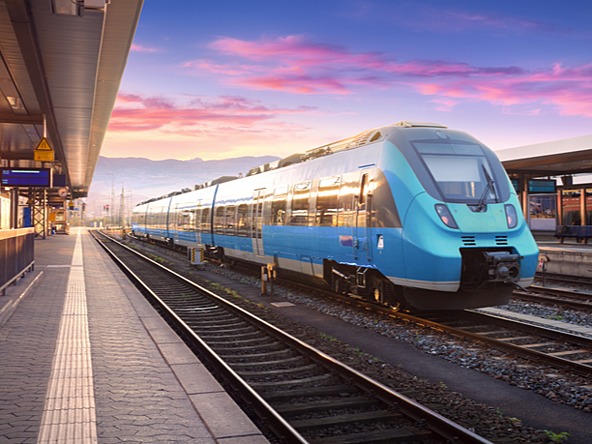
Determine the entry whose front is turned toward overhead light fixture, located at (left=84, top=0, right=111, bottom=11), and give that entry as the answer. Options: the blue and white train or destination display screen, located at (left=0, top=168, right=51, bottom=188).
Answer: the destination display screen

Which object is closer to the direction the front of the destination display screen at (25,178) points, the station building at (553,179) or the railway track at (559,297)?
the railway track

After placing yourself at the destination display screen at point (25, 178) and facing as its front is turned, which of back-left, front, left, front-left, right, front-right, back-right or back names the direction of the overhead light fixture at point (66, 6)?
front

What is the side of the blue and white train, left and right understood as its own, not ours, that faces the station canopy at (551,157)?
left

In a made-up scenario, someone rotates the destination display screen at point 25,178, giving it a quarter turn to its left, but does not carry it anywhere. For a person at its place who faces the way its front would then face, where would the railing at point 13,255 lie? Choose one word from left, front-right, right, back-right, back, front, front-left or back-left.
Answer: right

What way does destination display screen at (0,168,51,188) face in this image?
toward the camera

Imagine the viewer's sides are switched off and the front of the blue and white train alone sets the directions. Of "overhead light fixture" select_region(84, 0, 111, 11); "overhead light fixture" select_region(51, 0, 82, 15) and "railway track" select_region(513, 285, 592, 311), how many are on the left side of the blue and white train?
1

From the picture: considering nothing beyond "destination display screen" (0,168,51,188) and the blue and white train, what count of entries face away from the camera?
0

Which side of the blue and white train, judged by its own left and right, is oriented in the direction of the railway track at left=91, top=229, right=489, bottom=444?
right

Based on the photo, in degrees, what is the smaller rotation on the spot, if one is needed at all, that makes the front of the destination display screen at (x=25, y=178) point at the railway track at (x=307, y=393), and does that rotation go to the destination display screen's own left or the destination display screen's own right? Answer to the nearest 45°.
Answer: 0° — it already faces it

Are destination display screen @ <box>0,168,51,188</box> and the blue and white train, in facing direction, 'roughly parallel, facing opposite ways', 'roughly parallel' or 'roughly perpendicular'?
roughly parallel

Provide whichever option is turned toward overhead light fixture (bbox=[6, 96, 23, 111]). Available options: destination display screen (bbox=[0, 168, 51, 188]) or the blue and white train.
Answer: the destination display screen

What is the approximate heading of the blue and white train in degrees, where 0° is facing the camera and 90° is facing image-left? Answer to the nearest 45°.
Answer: approximately 315°

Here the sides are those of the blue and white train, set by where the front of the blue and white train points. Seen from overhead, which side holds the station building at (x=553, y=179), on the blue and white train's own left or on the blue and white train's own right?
on the blue and white train's own left

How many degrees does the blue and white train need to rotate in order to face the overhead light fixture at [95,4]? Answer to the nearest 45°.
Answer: approximately 90° to its right

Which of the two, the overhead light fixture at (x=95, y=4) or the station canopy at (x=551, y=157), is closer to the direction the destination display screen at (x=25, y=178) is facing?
the overhead light fixture

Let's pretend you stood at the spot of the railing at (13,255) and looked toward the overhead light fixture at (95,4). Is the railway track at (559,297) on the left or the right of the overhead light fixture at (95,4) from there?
left

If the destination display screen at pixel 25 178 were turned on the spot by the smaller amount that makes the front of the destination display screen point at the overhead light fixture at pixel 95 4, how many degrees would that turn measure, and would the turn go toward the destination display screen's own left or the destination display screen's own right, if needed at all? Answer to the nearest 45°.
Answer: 0° — it already faces it
